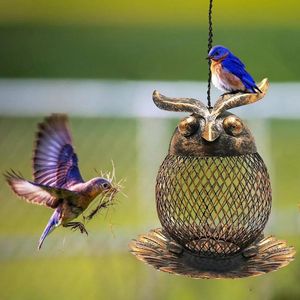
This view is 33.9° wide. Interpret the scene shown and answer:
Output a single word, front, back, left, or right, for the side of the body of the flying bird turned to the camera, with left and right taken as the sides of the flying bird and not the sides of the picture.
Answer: right

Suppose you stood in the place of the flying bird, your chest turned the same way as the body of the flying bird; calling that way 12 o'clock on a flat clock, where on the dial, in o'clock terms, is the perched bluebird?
The perched bluebird is roughly at 1 o'clock from the flying bird.
